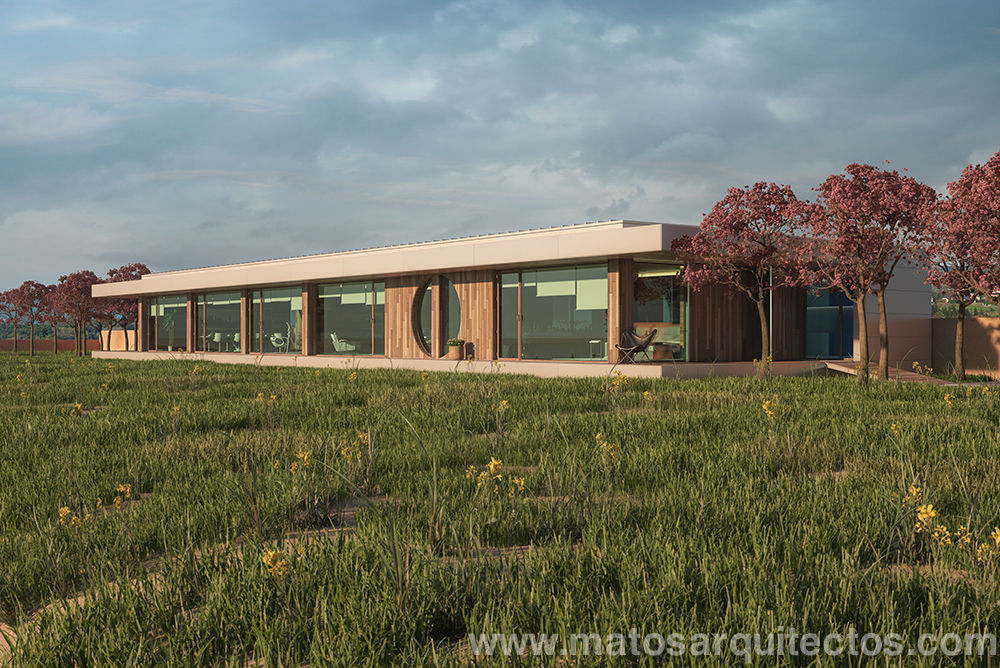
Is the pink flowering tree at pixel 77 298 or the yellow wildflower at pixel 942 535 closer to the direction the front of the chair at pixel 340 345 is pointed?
the yellow wildflower

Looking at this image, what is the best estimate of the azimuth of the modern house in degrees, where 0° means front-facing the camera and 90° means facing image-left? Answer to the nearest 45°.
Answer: approximately 45°

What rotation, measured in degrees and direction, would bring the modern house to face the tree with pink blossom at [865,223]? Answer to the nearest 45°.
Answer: approximately 90° to its left

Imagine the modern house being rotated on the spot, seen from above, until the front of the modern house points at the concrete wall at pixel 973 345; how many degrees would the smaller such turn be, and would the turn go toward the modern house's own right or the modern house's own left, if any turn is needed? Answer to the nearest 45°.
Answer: approximately 135° to the modern house's own left

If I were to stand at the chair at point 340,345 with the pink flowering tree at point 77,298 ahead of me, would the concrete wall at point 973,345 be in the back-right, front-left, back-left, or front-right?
back-right

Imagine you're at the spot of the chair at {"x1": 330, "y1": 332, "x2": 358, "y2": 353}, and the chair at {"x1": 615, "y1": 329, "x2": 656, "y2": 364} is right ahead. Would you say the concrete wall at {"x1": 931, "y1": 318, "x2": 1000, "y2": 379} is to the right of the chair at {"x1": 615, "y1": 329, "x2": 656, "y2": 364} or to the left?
left

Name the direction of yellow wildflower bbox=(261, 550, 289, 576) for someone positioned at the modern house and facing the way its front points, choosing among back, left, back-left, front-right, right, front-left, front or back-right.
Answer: front-left

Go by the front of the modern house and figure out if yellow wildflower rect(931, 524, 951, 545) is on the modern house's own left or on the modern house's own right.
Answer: on the modern house's own left

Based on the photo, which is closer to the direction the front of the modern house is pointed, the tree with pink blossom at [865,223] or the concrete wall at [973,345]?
the tree with pink blossom

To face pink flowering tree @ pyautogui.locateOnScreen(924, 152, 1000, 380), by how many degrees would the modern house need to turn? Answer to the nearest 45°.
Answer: approximately 135° to its left
